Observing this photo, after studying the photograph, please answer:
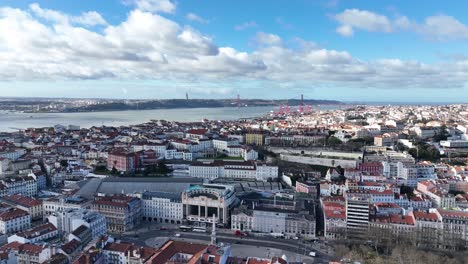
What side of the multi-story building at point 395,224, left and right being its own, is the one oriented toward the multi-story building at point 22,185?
right

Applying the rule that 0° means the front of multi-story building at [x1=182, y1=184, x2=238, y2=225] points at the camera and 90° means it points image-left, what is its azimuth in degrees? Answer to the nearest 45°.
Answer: approximately 0°

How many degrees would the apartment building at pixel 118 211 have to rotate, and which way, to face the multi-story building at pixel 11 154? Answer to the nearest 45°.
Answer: approximately 135° to its right

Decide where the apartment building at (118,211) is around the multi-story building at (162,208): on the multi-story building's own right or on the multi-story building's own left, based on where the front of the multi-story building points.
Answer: on the multi-story building's own right

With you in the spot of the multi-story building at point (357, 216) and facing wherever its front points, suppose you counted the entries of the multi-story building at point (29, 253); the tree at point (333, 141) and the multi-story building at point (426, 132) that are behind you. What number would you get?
2

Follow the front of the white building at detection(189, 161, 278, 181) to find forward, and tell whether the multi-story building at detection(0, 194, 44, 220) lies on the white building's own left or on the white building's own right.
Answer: on the white building's own right

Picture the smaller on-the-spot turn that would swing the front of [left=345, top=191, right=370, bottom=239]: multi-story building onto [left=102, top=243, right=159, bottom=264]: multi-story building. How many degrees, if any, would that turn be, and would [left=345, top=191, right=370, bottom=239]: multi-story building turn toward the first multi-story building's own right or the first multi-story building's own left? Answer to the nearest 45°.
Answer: approximately 45° to the first multi-story building's own right

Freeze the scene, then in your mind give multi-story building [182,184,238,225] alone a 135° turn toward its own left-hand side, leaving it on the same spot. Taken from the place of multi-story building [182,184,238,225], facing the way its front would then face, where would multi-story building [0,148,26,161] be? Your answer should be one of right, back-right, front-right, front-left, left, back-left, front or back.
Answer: left

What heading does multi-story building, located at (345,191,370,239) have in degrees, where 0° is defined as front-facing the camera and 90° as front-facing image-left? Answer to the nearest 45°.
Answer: approximately 0°

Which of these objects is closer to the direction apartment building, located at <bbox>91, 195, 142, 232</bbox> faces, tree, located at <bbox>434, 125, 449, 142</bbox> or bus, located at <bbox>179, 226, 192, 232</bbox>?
the bus
